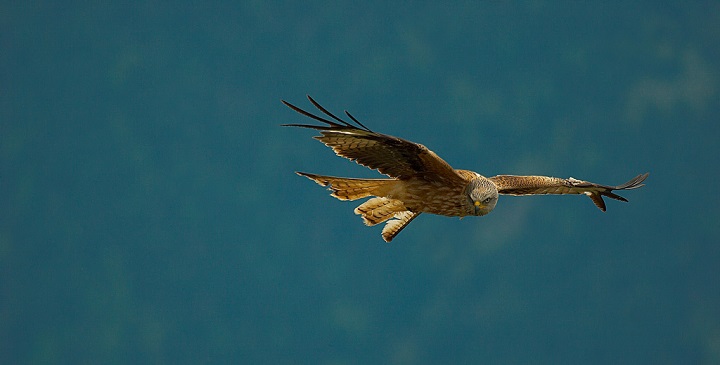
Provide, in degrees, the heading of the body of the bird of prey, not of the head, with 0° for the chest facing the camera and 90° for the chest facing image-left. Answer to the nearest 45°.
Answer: approximately 315°
